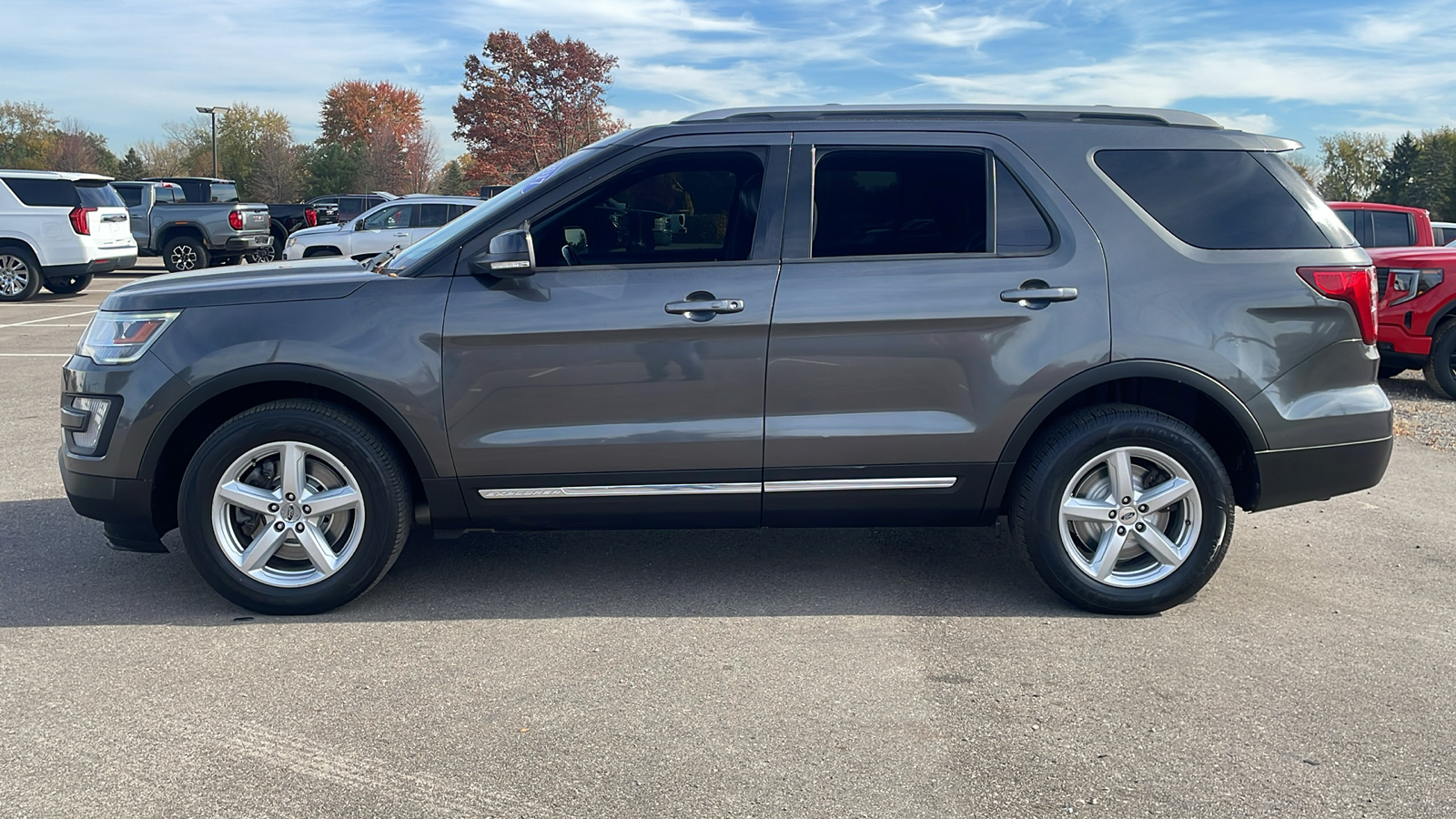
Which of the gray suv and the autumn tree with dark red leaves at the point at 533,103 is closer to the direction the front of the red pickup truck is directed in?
the gray suv

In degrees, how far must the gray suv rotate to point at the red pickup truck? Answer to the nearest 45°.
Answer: approximately 135° to its right

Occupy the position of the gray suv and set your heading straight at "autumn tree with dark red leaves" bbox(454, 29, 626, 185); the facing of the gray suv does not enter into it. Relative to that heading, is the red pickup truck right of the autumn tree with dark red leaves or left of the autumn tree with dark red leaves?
right

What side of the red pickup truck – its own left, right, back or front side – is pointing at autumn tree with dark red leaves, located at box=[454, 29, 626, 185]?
right

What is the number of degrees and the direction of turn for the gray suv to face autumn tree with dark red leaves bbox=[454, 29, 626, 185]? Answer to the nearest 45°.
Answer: approximately 90° to its right

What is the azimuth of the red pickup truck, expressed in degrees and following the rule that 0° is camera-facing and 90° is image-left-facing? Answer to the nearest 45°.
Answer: approximately 45°

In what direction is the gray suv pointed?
to the viewer's left
